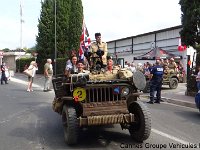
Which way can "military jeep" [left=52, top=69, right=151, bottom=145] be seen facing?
toward the camera
